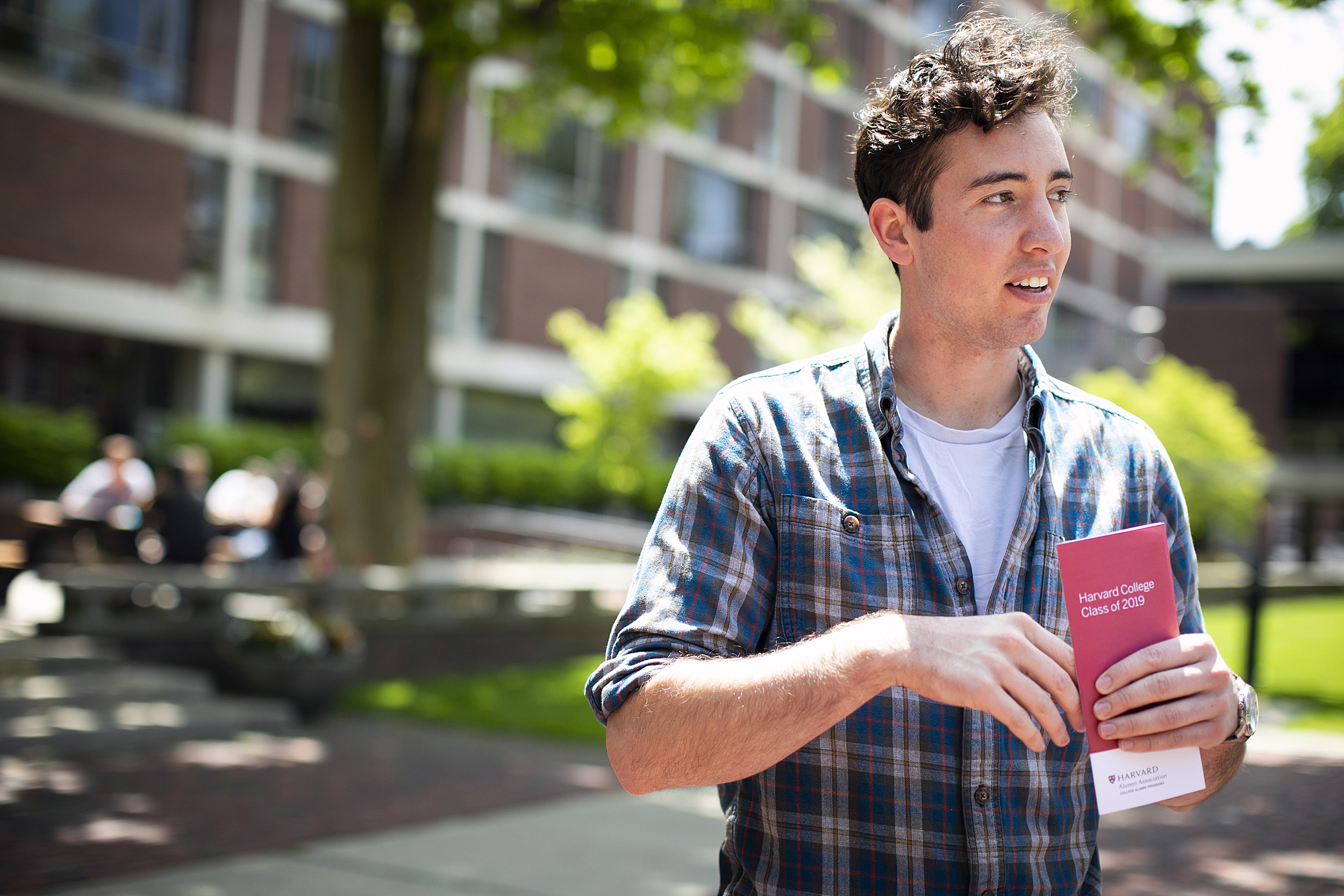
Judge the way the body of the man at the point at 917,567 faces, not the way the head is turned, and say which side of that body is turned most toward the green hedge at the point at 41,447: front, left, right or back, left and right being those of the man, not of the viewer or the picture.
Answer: back

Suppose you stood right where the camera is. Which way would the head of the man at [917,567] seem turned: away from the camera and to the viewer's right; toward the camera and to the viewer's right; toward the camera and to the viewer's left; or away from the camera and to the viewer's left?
toward the camera and to the viewer's right

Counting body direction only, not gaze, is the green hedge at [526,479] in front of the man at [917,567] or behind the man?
behind

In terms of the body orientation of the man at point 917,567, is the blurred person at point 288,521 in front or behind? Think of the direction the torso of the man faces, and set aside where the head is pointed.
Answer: behind

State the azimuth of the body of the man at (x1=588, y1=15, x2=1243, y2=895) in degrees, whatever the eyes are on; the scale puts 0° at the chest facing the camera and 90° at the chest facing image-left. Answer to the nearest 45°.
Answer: approximately 315°

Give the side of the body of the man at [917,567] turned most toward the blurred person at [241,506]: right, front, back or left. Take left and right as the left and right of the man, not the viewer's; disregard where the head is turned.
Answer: back

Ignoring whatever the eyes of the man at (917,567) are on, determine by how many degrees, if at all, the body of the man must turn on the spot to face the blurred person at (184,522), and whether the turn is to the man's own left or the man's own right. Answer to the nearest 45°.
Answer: approximately 180°

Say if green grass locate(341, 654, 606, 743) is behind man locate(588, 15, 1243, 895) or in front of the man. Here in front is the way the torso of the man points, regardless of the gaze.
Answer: behind

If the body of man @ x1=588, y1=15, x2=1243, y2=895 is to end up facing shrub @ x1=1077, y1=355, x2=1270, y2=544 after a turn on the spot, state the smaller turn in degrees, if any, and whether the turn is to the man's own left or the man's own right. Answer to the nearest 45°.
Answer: approximately 135° to the man's own left

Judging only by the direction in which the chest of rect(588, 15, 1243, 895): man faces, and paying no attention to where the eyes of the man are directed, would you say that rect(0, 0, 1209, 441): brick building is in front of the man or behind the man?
behind
